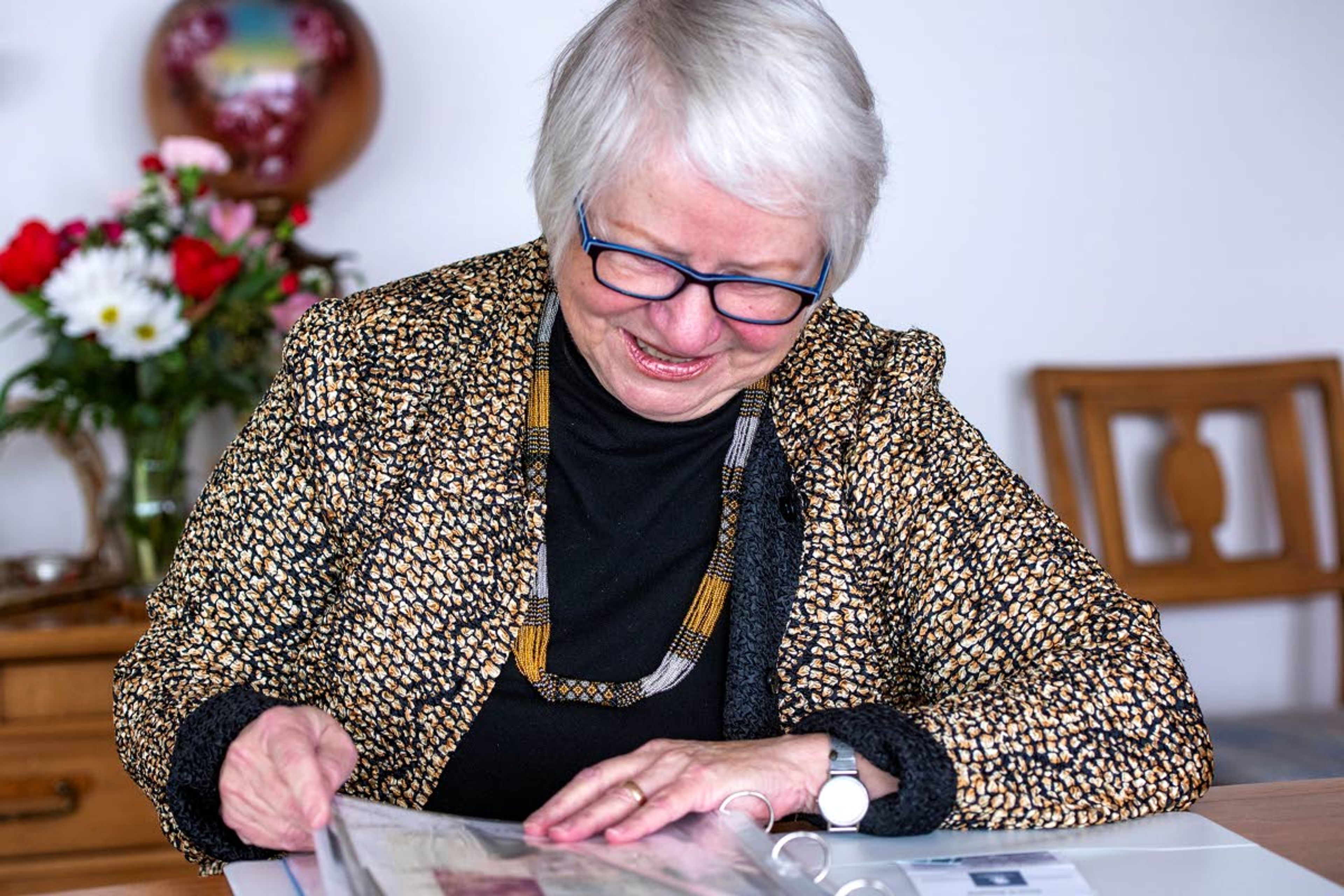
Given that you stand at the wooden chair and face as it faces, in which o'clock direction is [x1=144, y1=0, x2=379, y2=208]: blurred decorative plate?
The blurred decorative plate is roughly at 2 o'clock from the wooden chair.

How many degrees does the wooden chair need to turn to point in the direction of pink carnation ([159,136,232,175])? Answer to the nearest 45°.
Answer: approximately 45° to its right

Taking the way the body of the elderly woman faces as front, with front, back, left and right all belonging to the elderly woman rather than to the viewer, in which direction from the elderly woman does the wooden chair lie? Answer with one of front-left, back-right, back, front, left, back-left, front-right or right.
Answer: back-left

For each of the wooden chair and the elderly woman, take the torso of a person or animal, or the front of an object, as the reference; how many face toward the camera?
2

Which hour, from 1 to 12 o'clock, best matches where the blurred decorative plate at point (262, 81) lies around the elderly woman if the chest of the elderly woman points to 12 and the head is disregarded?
The blurred decorative plate is roughly at 5 o'clock from the elderly woman.

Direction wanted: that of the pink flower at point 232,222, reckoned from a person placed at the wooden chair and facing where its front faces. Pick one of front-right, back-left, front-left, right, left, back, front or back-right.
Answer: front-right

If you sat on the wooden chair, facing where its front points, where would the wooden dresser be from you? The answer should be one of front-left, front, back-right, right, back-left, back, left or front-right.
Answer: front-right

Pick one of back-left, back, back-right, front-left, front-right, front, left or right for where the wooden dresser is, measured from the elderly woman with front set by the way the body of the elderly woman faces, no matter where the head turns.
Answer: back-right

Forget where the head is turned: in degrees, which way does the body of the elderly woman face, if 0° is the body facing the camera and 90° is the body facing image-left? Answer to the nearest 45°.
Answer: approximately 0°

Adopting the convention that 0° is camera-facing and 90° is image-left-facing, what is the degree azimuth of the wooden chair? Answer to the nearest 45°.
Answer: approximately 0°
